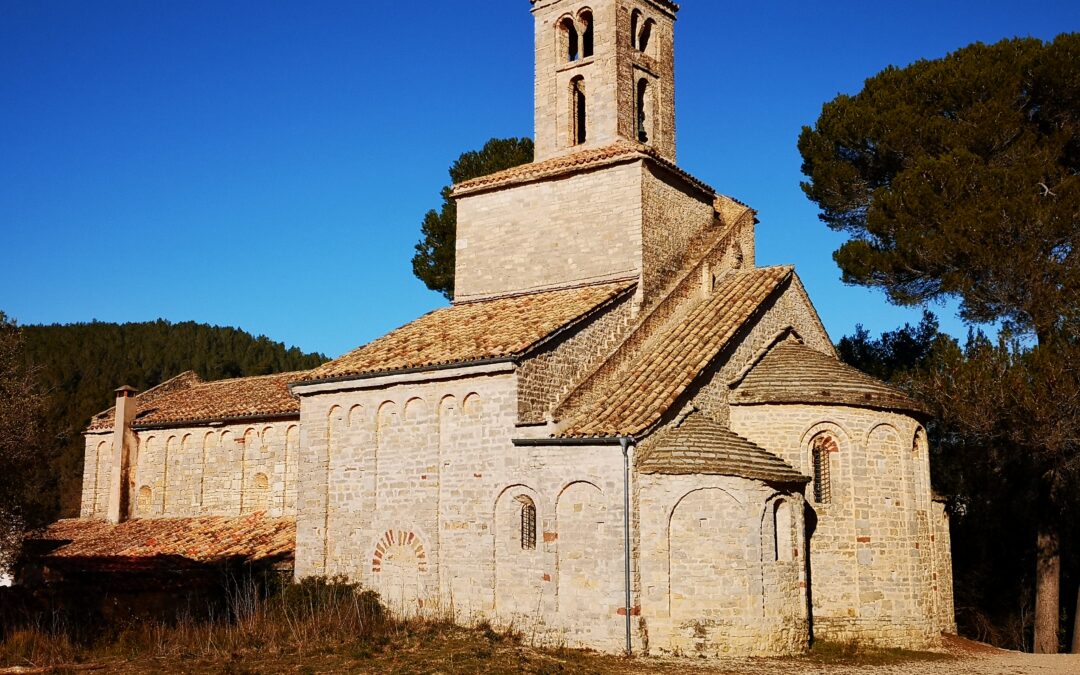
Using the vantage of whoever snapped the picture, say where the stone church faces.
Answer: facing away from the viewer and to the left of the viewer
